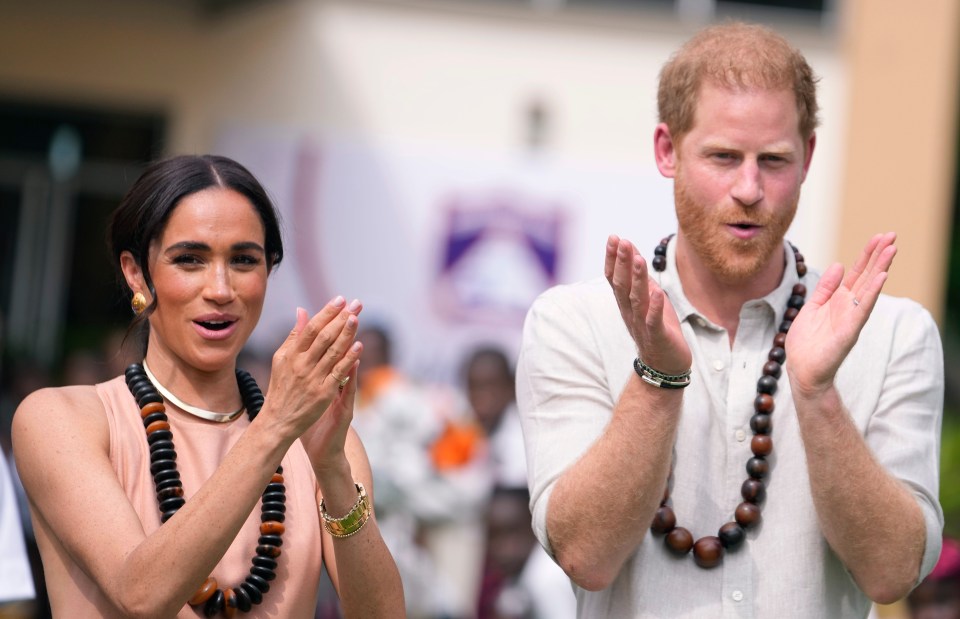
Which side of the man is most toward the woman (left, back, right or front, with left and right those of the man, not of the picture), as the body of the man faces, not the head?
right

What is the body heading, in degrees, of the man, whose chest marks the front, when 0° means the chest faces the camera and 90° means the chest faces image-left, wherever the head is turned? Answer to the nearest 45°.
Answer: approximately 0°

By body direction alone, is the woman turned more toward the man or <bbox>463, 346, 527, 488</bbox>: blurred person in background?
the man

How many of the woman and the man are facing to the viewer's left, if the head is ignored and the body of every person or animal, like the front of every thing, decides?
0

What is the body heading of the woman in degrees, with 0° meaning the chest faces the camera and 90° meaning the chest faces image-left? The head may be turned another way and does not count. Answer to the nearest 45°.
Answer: approximately 315°

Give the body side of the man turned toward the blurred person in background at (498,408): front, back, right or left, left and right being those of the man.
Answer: back

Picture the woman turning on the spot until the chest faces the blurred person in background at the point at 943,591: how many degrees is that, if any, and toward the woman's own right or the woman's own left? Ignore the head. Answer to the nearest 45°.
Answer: approximately 90° to the woman's own left

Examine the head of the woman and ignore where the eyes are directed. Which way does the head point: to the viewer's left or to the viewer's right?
to the viewer's right

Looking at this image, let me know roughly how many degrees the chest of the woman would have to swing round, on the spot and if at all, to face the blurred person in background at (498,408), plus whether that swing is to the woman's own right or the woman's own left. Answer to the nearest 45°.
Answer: approximately 135° to the woman's own left

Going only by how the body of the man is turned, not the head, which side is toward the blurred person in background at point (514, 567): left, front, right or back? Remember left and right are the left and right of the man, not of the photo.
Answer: back
